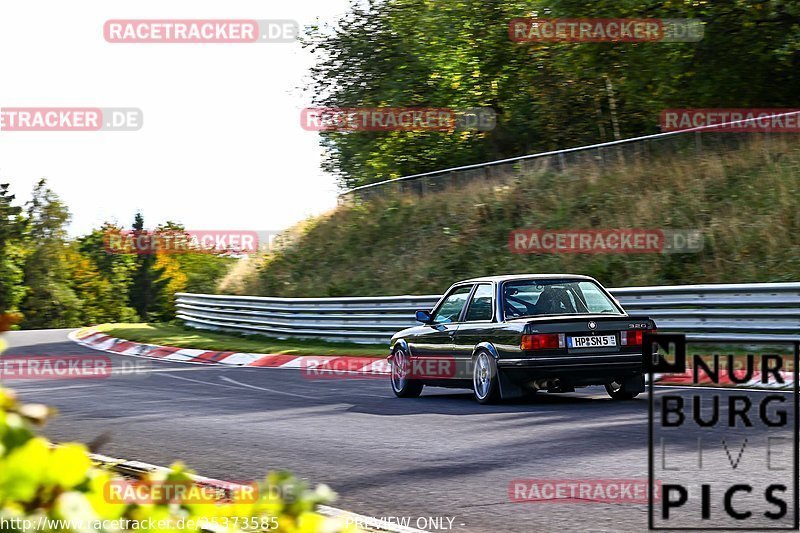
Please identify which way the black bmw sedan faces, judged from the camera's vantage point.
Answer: facing away from the viewer and to the left of the viewer
